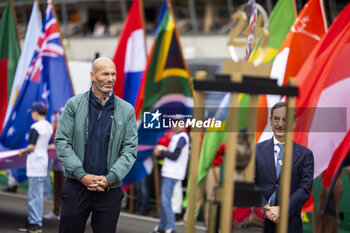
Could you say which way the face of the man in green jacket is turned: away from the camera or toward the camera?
toward the camera

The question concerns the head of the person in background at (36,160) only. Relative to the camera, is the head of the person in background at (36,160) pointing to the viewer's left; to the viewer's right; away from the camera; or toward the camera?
to the viewer's left

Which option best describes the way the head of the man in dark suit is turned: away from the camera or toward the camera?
toward the camera
